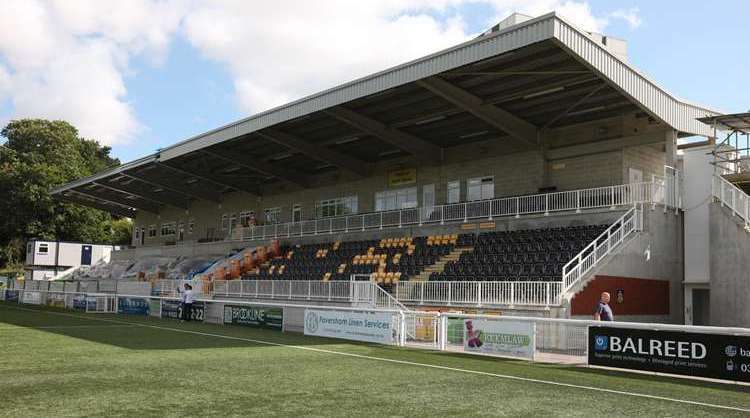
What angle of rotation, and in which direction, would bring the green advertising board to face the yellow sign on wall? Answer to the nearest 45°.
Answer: approximately 180°

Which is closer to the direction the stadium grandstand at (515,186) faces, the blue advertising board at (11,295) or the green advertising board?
the green advertising board

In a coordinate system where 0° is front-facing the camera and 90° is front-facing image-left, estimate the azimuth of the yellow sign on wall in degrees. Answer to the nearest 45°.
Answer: approximately 45°

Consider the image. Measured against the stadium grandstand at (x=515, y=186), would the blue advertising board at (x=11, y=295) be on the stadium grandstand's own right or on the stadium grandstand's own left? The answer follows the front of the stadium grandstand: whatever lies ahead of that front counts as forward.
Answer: on the stadium grandstand's own right

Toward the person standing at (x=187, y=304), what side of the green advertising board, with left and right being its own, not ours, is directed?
right

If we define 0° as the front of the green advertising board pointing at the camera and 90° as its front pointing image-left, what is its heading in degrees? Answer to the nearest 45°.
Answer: approximately 45°

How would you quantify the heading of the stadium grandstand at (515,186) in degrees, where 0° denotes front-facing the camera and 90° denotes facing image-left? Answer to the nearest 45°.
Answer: approximately 45°

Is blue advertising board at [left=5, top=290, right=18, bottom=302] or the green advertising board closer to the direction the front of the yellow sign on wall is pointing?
the green advertising board

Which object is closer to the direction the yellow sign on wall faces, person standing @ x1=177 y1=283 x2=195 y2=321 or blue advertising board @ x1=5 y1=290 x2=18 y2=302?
the person standing

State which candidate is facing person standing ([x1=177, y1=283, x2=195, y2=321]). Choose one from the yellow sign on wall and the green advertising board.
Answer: the yellow sign on wall
